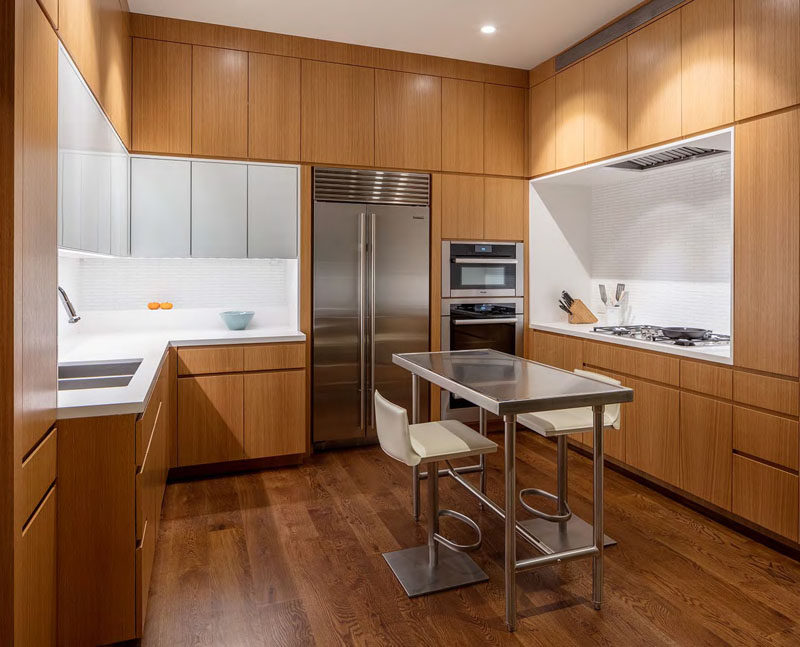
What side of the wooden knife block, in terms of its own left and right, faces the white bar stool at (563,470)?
left

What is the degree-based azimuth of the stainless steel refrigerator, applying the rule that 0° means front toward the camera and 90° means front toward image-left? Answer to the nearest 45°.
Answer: approximately 0°

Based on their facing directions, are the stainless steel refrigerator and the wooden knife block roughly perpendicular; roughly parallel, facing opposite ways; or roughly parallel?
roughly perpendicular

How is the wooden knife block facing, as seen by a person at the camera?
facing to the left of the viewer

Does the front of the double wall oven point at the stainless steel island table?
yes

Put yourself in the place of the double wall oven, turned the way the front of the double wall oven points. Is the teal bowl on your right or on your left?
on your right

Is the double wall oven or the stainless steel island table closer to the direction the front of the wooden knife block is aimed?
the double wall oven

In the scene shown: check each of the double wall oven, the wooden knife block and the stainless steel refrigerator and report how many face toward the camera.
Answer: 2

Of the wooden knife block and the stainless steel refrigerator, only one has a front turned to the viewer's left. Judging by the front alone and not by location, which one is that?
the wooden knife block

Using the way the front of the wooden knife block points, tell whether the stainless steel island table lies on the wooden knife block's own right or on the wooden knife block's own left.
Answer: on the wooden knife block's own left
